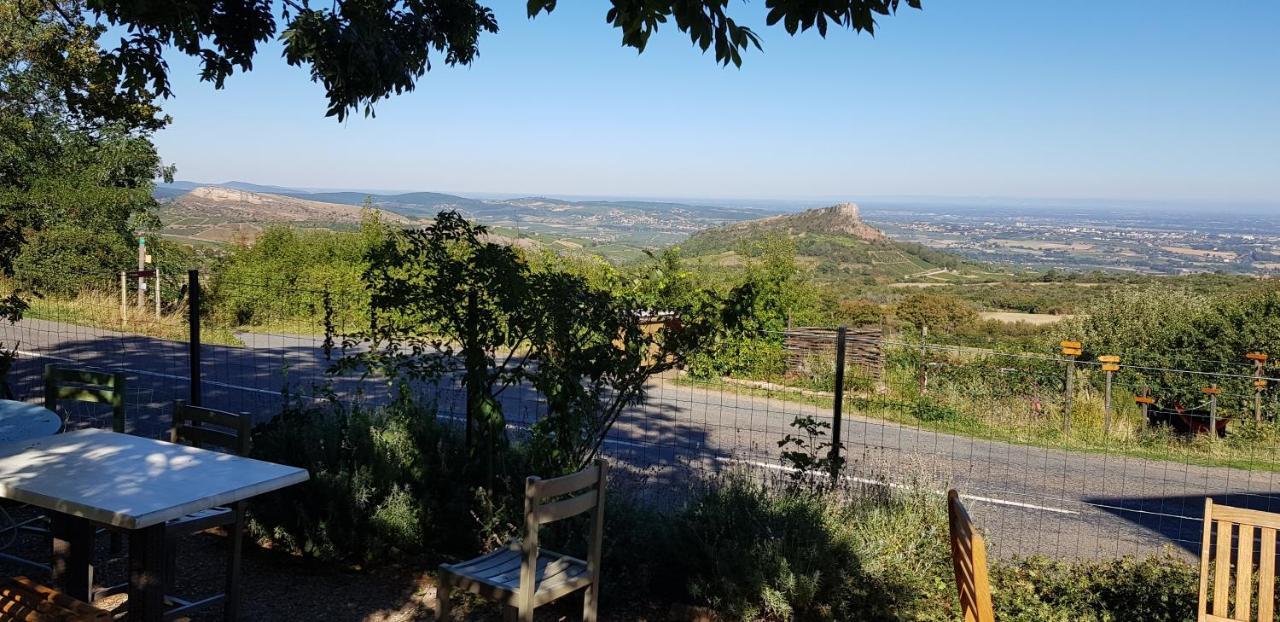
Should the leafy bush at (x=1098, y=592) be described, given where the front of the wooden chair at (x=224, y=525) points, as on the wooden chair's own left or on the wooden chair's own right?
on the wooden chair's own left

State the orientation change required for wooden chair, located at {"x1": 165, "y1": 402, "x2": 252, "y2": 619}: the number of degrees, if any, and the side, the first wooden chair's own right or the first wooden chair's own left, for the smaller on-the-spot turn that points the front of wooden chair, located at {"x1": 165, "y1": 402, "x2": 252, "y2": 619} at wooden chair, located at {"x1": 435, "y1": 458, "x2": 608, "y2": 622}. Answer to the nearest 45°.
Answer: approximately 90° to the first wooden chair's own left

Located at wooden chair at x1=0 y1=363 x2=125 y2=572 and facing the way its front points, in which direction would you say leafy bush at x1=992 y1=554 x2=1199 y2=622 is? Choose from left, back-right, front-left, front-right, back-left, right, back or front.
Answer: left

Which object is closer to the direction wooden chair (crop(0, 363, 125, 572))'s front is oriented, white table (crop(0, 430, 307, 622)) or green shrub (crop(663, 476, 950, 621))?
the white table

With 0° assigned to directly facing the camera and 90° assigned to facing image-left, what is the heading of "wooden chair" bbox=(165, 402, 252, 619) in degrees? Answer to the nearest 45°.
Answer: approximately 45°

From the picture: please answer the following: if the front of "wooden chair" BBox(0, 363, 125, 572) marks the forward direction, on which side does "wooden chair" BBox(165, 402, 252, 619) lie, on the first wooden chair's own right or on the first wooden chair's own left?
on the first wooden chair's own left

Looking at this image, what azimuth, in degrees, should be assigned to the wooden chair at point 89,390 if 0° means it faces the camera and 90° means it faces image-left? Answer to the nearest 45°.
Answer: approximately 45°

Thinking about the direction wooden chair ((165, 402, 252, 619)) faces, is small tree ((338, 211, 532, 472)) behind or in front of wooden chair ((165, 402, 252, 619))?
behind

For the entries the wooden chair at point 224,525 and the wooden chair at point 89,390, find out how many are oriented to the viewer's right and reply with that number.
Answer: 0
